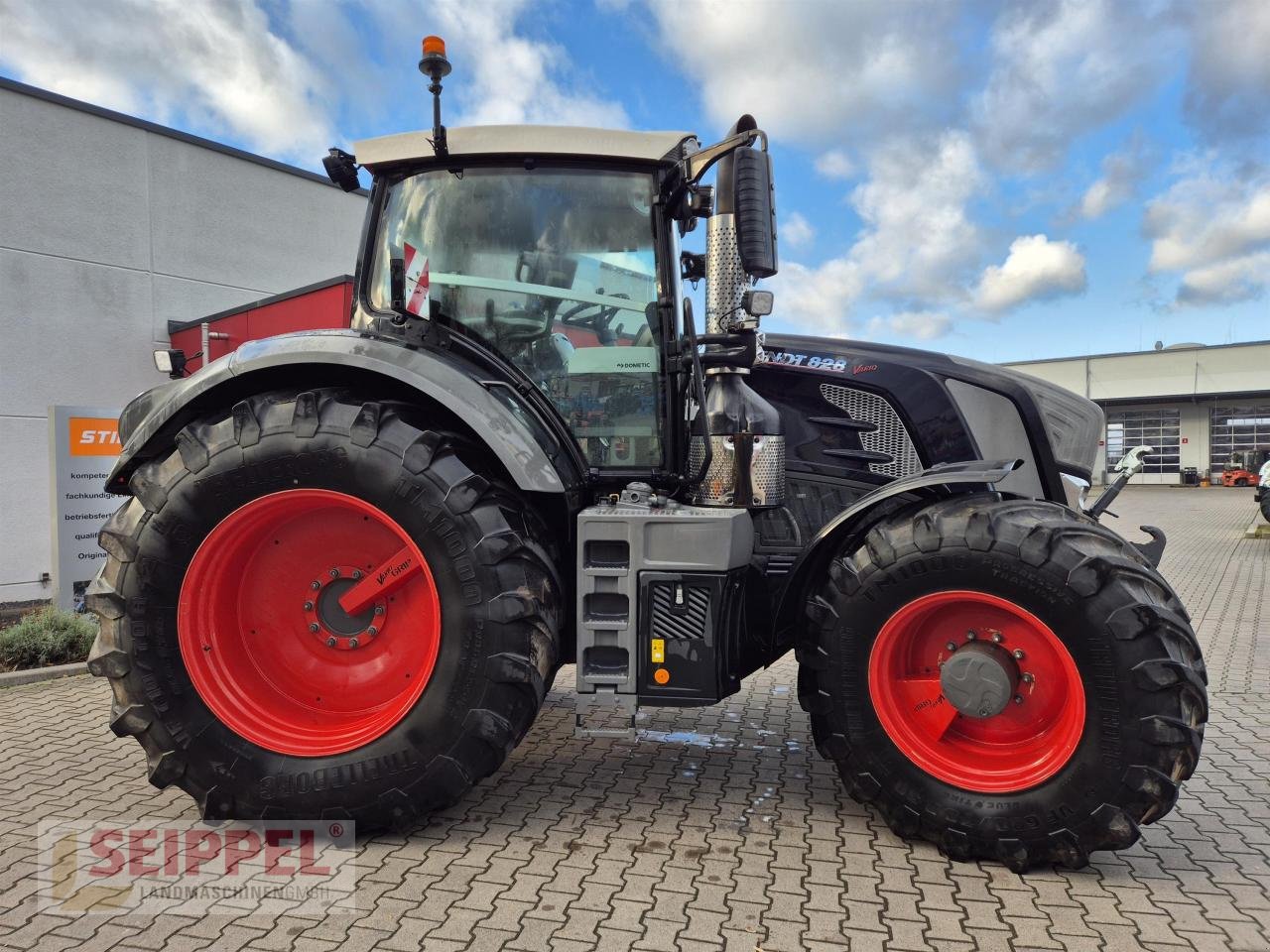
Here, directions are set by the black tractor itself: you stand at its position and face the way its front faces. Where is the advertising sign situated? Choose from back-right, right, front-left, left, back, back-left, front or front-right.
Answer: back-left

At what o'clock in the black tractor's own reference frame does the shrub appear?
The shrub is roughly at 7 o'clock from the black tractor.

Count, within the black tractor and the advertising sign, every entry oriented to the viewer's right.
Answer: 1

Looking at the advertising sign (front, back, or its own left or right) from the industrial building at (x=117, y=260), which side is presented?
back

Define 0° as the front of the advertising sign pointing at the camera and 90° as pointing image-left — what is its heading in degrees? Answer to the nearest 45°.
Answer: approximately 0°

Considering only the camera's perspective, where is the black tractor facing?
facing to the right of the viewer
